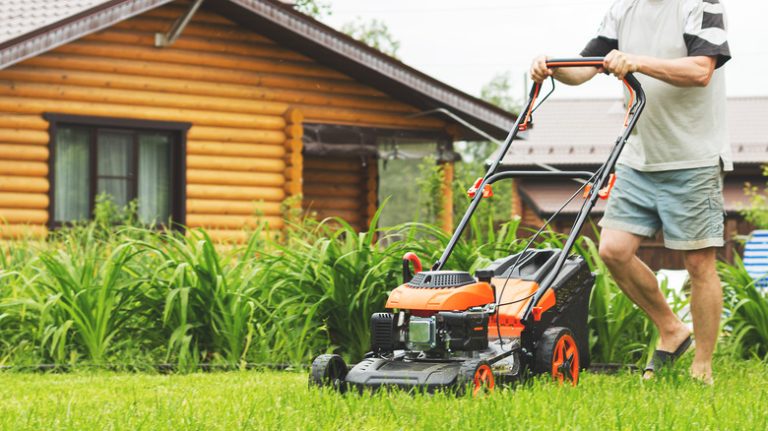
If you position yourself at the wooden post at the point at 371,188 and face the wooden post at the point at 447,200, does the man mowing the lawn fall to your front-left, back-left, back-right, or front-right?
front-right

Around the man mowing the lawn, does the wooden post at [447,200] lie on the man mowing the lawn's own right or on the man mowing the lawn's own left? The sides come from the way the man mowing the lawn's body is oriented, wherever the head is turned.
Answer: on the man mowing the lawn's own right

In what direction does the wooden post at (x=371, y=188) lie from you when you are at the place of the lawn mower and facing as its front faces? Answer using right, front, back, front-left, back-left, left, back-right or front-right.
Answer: back-right

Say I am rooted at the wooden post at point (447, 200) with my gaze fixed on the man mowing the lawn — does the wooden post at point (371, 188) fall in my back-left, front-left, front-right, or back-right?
back-right

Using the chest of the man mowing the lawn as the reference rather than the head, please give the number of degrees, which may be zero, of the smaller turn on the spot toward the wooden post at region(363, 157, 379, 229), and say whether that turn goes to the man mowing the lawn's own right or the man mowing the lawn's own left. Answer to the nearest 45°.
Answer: approximately 135° to the man mowing the lawn's own right

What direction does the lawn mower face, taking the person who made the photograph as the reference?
facing the viewer and to the left of the viewer

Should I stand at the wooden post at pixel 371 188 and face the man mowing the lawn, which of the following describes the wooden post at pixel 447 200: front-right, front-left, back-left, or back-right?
front-left
